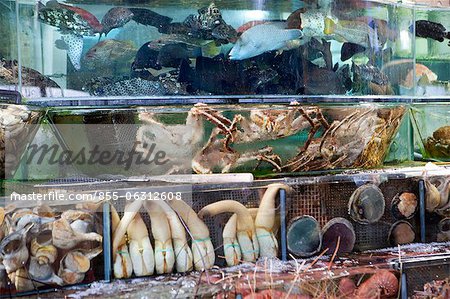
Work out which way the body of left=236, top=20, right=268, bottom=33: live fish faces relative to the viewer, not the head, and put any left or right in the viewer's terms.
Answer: facing to the left of the viewer

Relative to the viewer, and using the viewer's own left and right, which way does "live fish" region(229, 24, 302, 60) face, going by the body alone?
facing to the left of the viewer

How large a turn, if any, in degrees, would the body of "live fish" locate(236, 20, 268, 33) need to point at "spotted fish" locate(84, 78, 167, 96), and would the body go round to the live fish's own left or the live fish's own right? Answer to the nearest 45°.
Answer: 0° — it already faces it

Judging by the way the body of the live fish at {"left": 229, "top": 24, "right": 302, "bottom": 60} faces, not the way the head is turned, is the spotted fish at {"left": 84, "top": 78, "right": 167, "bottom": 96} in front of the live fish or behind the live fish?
in front

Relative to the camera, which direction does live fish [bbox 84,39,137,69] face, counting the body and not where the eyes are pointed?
to the viewer's left

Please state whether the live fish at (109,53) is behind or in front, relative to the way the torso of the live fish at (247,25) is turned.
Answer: in front
